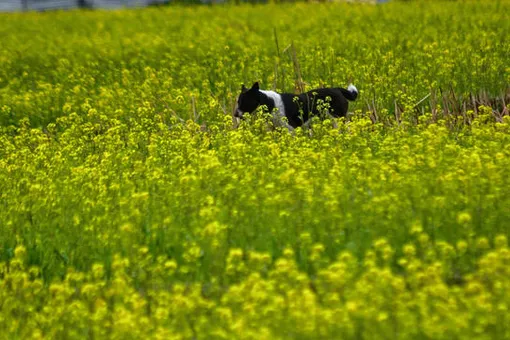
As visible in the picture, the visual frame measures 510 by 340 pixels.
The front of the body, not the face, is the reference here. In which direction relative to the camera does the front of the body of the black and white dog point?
to the viewer's left
